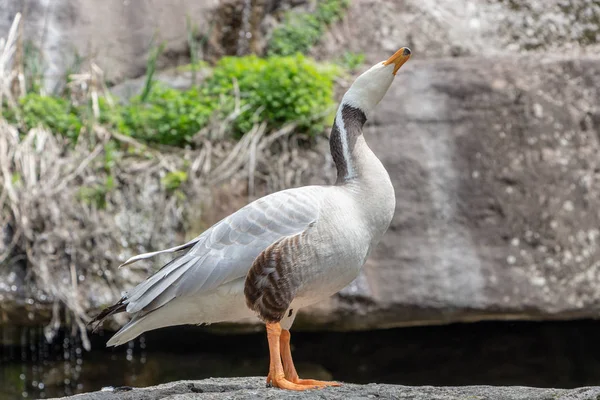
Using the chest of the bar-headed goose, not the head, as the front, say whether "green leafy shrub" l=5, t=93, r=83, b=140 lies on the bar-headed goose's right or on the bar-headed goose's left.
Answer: on the bar-headed goose's left

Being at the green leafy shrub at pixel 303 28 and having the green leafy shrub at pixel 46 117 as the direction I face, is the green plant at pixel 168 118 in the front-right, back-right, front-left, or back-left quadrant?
front-left

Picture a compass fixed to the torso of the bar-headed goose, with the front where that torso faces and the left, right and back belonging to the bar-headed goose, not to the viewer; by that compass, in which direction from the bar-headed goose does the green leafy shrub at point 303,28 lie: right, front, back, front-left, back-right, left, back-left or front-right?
left

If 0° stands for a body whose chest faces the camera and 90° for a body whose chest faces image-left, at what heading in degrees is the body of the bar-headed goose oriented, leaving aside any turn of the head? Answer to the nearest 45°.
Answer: approximately 270°

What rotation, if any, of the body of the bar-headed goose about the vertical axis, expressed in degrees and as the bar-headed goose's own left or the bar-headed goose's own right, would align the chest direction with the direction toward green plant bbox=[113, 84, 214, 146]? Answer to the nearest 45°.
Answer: approximately 90° to the bar-headed goose's own left

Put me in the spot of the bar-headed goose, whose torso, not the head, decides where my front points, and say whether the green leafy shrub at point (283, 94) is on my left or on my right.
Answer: on my left
